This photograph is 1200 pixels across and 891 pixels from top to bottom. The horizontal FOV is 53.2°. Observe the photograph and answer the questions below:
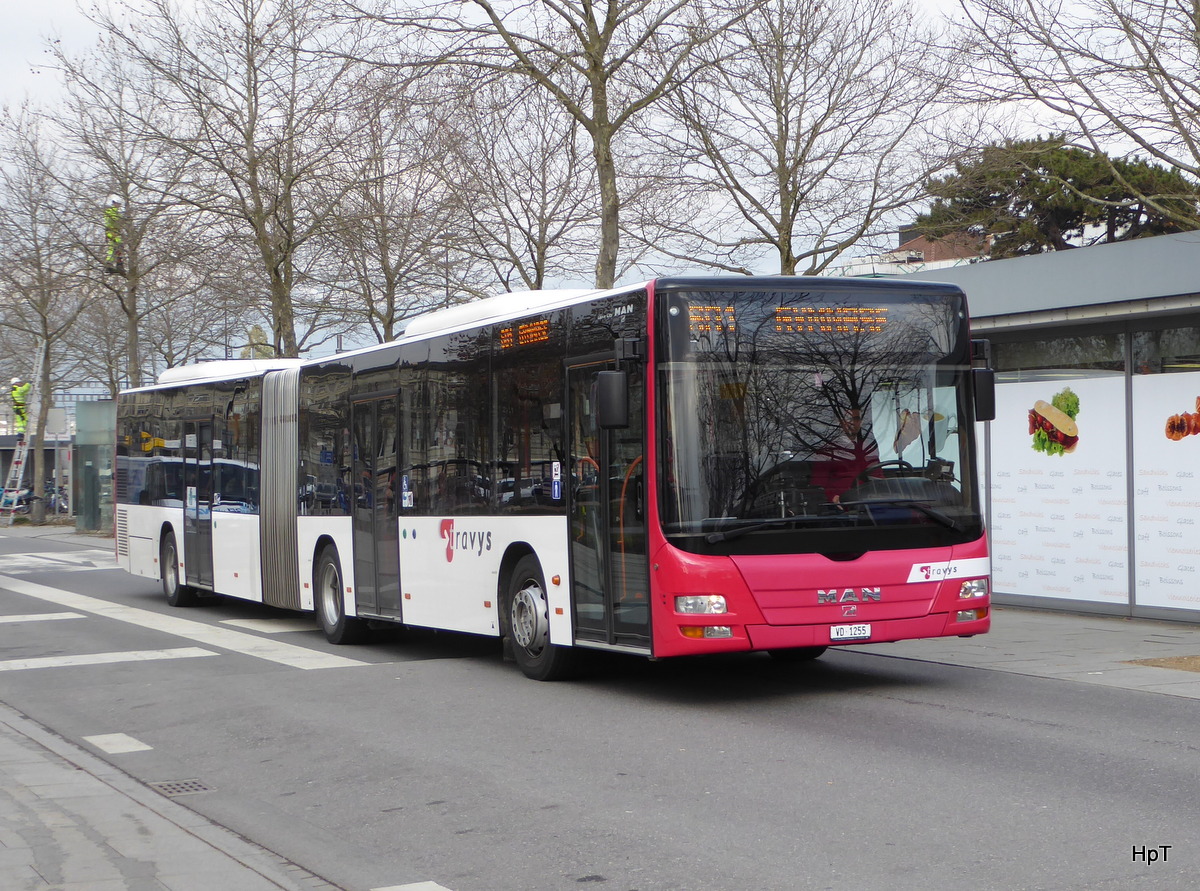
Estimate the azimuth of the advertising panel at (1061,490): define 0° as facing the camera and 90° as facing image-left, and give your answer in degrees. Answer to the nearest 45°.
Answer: approximately 45°

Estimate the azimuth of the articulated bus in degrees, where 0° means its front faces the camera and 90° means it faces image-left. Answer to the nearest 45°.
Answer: approximately 315°

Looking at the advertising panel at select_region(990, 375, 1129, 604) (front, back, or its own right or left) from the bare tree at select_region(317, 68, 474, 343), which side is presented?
right

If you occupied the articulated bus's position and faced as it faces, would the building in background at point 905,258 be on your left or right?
on your left

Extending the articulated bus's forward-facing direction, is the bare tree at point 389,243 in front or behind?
behind

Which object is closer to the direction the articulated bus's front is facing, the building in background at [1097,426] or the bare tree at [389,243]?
the building in background

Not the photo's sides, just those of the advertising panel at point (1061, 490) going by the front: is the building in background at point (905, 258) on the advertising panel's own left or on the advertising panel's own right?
on the advertising panel's own right

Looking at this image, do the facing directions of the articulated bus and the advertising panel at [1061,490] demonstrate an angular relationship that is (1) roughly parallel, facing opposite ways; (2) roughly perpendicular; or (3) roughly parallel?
roughly perpendicular

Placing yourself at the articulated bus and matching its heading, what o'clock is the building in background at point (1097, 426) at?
The building in background is roughly at 9 o'clock from the articulated bus.

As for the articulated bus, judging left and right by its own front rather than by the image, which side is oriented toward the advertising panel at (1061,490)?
left

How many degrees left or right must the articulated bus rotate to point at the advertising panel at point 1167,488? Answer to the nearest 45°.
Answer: approximately 90° to its left

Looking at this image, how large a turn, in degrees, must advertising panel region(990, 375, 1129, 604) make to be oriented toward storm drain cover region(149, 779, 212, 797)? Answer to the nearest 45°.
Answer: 0° — it already faces it
